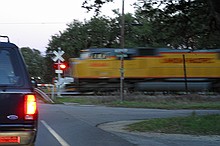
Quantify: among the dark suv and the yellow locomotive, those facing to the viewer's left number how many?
1

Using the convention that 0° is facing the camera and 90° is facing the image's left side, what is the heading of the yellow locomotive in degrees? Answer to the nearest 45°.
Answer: approximately 90°

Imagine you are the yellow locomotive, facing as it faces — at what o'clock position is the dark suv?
The dark suv is roughly at 9 o'clock from the yellow locomotive.

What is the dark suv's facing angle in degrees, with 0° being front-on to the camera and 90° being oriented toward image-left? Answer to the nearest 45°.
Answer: approximately 180°

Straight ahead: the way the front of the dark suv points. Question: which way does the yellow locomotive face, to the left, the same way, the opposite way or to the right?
to the left

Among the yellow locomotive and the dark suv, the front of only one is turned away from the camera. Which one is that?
the dark suv
